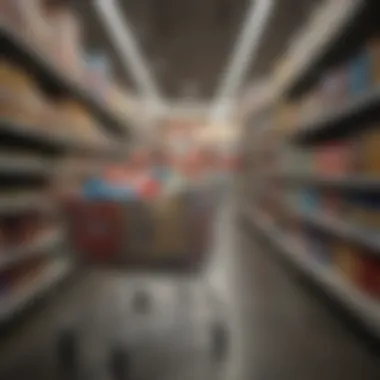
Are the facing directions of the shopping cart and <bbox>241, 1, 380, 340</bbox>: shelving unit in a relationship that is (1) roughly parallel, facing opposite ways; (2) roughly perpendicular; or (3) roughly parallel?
roughly perpendicular

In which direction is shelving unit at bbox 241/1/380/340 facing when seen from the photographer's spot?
facing to the left of the viewer

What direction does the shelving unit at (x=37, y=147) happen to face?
to the viewer's right

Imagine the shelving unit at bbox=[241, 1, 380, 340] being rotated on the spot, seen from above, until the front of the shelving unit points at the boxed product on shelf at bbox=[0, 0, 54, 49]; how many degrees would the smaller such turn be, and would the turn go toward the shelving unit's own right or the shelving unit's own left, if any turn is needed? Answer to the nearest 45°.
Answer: approximately 45° to the shelving unit's own left
